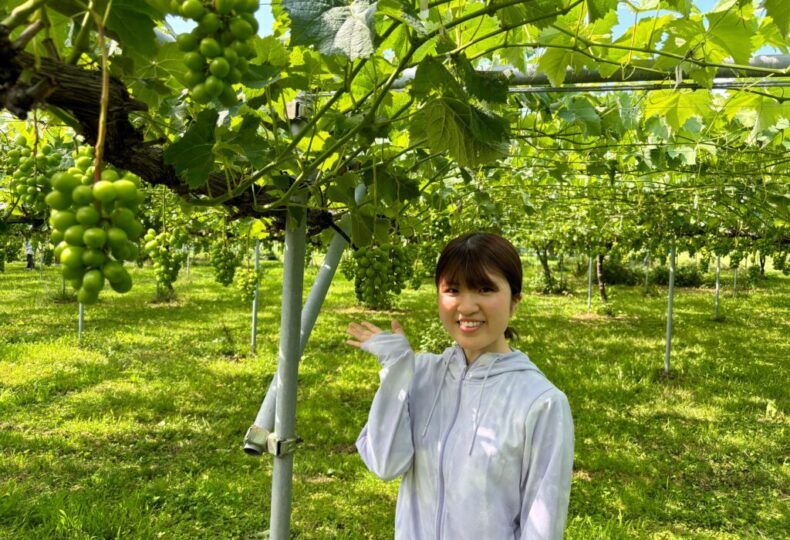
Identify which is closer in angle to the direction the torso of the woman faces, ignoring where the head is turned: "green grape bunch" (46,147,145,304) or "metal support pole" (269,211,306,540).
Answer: the green grape bunch

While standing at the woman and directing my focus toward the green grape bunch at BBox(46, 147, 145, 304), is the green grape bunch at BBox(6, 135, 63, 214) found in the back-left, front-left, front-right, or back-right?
front-right

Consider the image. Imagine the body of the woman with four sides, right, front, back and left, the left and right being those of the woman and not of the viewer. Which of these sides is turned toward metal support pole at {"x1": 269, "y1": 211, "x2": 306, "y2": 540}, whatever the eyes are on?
right

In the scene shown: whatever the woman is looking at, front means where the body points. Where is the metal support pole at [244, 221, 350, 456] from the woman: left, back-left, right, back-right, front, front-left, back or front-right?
right

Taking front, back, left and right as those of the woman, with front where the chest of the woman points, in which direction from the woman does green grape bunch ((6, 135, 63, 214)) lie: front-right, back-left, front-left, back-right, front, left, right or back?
front-right

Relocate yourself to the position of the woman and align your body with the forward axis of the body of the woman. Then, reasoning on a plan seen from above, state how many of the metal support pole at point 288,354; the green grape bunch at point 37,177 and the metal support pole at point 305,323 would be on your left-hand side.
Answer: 0

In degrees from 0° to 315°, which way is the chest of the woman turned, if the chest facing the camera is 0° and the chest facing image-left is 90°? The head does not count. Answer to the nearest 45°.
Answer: approximately 45°

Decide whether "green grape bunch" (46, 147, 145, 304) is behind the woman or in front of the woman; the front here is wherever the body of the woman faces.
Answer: in front

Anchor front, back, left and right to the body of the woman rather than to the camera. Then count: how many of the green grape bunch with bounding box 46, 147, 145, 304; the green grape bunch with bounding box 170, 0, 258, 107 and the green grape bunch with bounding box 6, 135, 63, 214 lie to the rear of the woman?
0

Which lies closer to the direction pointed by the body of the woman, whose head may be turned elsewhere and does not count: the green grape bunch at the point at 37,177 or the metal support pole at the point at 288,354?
the green grape bunch
